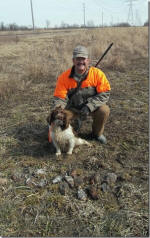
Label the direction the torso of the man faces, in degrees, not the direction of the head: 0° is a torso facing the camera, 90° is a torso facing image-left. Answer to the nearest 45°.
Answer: approximately 0°
